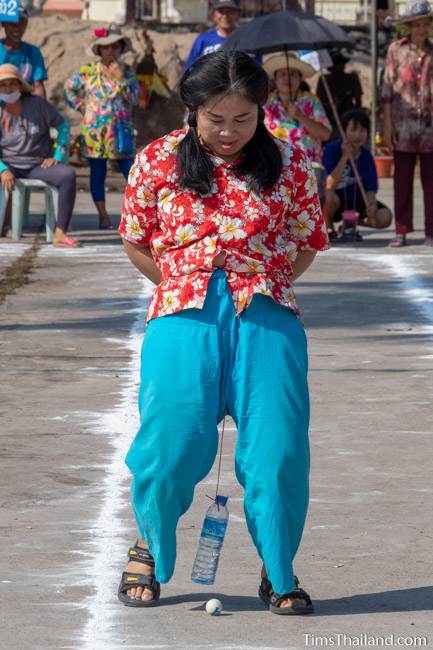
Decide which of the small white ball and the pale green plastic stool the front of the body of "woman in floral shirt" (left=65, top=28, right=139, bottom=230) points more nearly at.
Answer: the small white ball

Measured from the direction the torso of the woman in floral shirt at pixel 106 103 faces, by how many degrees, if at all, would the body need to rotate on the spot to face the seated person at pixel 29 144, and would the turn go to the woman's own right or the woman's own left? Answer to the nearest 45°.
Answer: approximately 45° to the woman's own right

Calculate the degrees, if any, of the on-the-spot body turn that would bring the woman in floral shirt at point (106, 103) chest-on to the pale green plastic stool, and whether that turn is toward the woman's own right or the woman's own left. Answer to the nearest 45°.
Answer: approximately 45° to the woman's own right

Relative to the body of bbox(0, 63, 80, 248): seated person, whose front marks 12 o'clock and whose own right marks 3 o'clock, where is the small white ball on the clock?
The small white ball is roughly at 12 o'clock from the seated person.

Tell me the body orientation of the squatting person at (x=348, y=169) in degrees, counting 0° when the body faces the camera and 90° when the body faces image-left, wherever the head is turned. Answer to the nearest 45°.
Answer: approximately 0°

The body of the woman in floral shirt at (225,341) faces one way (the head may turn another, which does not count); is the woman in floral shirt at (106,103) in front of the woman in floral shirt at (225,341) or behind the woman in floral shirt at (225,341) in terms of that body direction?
behind
